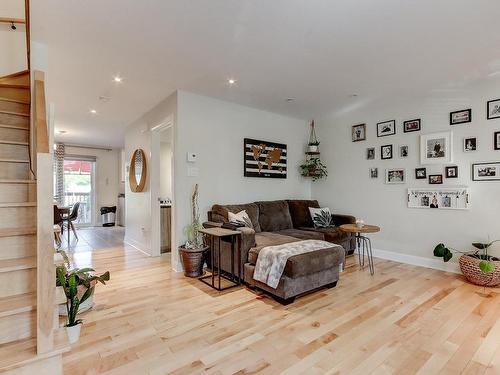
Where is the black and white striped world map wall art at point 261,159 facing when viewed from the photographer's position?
facing the viewer and to the right of the viewer

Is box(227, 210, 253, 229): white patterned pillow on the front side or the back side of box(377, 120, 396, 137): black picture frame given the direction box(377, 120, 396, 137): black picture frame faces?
on the front side

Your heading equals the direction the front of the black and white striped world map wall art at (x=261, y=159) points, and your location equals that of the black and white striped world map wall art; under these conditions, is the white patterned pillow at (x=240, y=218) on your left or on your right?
on your right

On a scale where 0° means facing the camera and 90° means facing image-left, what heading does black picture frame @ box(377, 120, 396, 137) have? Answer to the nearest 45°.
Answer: approximately 45°

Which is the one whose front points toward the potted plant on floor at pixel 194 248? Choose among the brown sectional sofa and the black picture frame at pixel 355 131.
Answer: the black picture frame

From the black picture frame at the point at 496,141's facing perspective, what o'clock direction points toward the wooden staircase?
The wooden staircase is roughly at 1 o'clock from the black picture frame.

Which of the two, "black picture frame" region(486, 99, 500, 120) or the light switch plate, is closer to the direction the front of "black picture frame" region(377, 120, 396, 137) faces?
the light switch plate

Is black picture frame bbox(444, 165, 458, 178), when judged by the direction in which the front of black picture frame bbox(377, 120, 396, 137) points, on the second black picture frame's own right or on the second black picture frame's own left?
on the second black picture frame's own left

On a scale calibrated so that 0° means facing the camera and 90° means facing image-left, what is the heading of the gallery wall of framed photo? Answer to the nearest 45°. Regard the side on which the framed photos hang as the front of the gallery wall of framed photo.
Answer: approximately 45°

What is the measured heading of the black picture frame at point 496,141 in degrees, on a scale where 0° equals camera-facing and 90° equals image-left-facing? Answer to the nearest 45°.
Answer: approximately 0°

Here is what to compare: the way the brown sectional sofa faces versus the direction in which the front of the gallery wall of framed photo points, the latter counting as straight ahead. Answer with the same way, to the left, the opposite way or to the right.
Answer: to the left

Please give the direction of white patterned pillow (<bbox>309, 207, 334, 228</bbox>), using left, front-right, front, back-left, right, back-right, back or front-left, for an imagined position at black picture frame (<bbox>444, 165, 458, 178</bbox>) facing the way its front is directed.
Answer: right

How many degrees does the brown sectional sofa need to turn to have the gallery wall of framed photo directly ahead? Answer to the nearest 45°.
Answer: approximately 90° to its left
